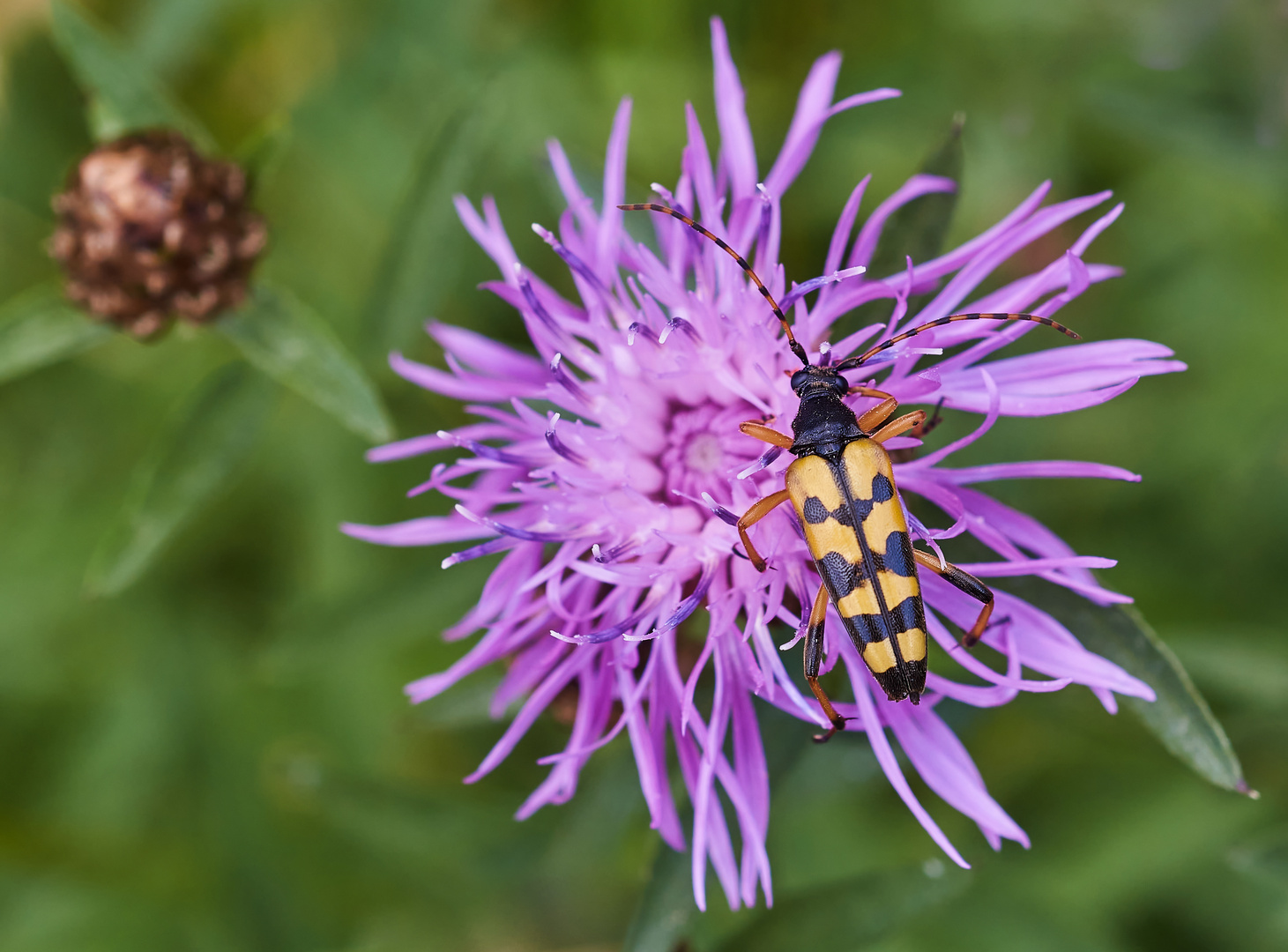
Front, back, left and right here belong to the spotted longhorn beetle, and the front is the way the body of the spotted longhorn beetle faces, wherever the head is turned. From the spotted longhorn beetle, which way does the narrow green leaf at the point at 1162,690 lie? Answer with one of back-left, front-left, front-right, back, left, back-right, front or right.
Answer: right

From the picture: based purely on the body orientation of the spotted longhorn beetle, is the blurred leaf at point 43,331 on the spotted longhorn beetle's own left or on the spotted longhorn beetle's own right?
on the spotted longhorn beetle's own left

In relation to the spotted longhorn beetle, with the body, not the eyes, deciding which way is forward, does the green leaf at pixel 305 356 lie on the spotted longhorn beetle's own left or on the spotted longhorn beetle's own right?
on the spotted longhorn beetle's own left

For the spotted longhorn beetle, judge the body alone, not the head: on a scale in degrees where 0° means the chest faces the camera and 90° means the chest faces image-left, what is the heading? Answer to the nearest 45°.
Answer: approximately 180°

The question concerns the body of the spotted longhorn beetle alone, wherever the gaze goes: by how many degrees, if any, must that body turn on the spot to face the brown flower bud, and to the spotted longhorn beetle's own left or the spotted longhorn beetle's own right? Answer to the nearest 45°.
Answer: approximately 90° to the spotted longhorn beetle's own left
